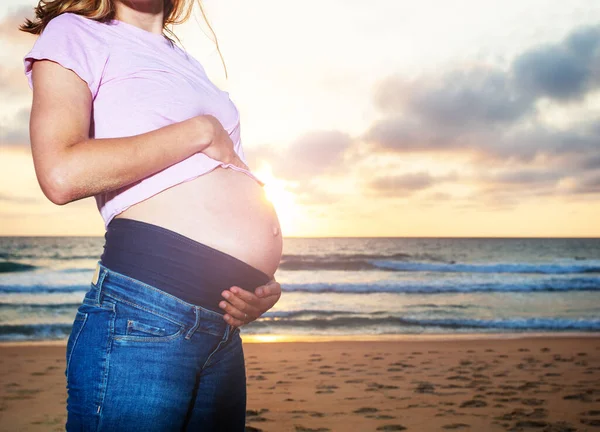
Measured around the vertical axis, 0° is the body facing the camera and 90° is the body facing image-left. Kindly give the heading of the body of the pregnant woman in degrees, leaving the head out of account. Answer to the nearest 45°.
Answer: approximately 315°
